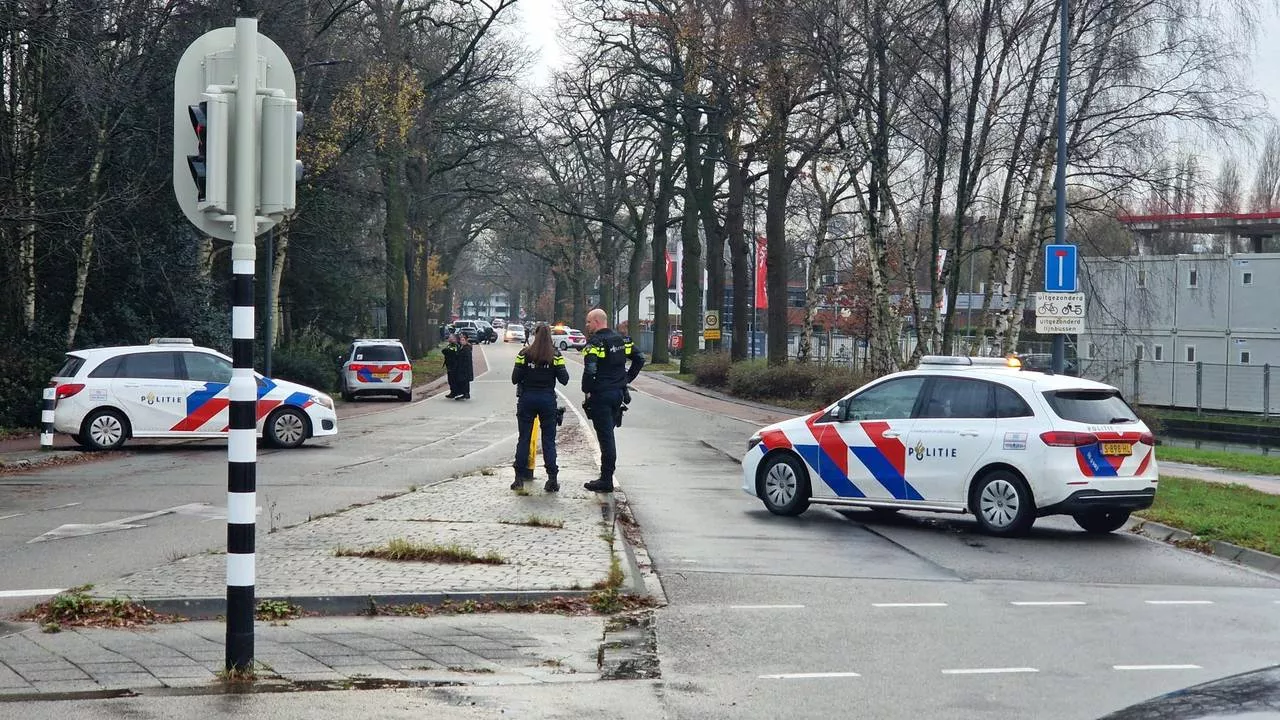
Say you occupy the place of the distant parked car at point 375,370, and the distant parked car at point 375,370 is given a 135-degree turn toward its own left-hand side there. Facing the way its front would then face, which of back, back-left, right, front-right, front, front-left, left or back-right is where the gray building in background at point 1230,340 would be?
back-left

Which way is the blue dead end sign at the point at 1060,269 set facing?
toward the camera

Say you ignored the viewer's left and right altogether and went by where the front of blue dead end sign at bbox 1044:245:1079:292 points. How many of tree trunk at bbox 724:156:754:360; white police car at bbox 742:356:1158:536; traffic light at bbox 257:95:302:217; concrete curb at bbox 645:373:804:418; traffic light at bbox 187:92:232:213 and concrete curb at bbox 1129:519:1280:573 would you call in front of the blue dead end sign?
4

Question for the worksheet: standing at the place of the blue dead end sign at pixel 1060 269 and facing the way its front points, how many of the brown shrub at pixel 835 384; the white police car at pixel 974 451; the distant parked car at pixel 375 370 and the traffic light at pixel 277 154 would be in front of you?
2

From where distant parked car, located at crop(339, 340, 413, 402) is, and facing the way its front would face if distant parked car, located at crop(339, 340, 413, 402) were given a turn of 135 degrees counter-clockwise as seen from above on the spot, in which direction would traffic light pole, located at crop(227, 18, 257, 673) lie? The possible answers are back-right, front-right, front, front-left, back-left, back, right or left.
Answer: front-left

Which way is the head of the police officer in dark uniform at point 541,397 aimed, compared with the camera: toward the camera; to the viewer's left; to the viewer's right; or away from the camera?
away from the camera

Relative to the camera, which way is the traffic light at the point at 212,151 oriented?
to the viewer's left

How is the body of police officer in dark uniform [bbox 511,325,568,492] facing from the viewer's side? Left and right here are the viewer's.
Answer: facing away from the viewer

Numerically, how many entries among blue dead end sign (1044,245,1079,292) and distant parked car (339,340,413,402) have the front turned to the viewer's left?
0

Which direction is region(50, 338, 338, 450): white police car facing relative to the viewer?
to the viewer's right

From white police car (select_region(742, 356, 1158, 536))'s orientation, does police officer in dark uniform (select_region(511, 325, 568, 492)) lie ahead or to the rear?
ahead

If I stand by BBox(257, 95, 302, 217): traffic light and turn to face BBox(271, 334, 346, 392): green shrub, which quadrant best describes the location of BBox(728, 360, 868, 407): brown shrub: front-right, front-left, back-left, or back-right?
front-right

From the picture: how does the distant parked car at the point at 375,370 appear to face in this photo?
away from the camera

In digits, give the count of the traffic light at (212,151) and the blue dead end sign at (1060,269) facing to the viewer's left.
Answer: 1

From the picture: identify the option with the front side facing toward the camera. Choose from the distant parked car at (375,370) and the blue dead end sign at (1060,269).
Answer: the blue dead end sign

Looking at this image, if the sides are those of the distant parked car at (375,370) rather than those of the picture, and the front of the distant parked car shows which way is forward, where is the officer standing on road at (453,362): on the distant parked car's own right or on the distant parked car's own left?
on the distant parked car's own right

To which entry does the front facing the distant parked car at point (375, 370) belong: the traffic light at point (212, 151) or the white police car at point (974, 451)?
the white police car

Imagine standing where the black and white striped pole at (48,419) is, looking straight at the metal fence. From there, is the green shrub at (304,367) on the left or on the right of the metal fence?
left

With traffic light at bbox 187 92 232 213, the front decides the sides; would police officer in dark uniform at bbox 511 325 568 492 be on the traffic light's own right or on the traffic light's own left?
on the traffic light's own right
